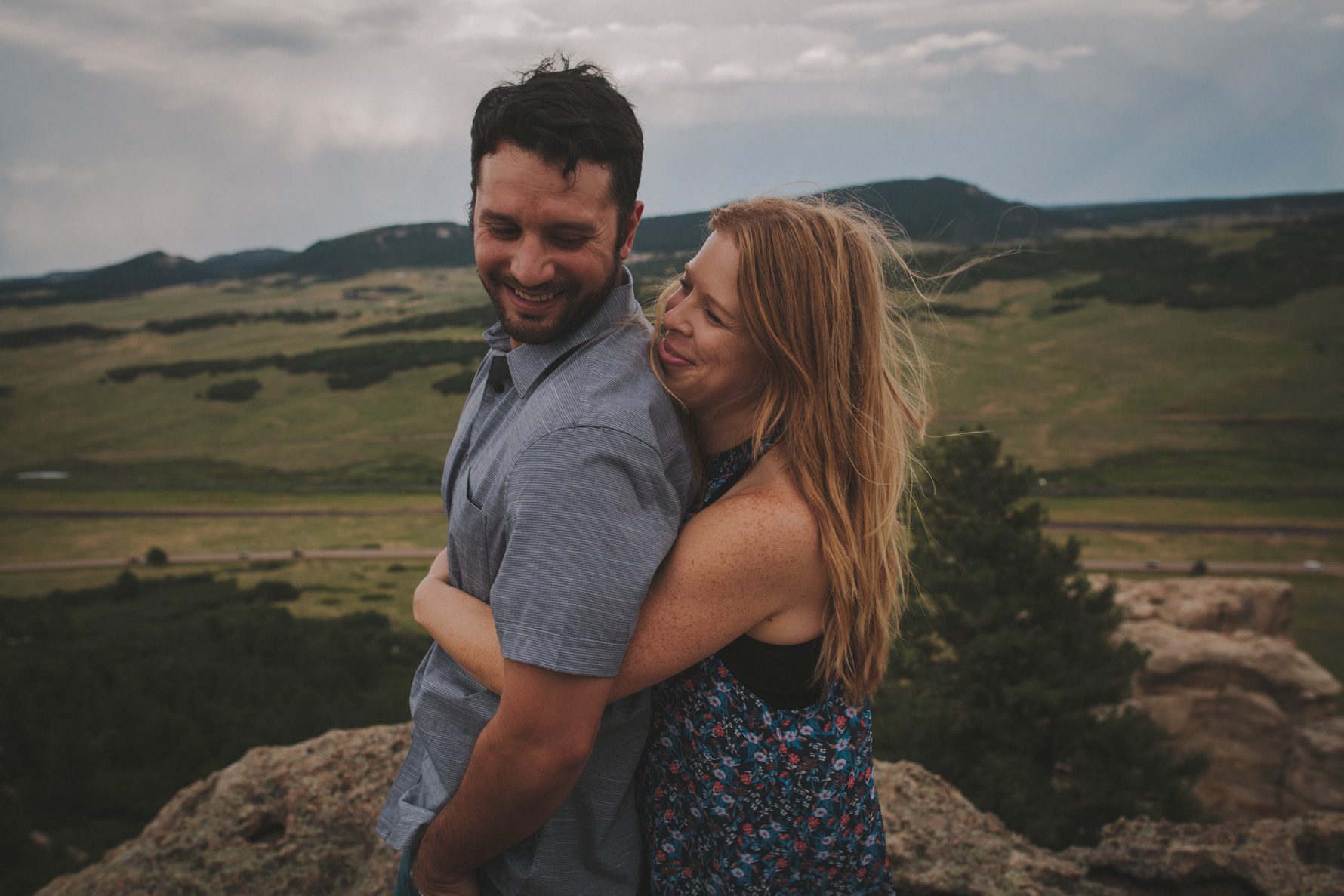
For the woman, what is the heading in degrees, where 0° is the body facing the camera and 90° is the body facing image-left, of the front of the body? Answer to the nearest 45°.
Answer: approximately 90°

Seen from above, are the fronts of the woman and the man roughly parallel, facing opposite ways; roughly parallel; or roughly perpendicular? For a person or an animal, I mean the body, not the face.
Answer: roughly parallel

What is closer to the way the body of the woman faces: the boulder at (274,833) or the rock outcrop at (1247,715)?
the boulder

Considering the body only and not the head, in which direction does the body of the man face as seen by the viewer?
to the viewer's left

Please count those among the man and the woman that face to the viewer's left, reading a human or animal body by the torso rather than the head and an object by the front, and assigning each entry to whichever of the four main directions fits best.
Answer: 2

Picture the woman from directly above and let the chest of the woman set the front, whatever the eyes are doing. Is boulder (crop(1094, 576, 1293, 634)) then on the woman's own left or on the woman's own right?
on the woman's own right
